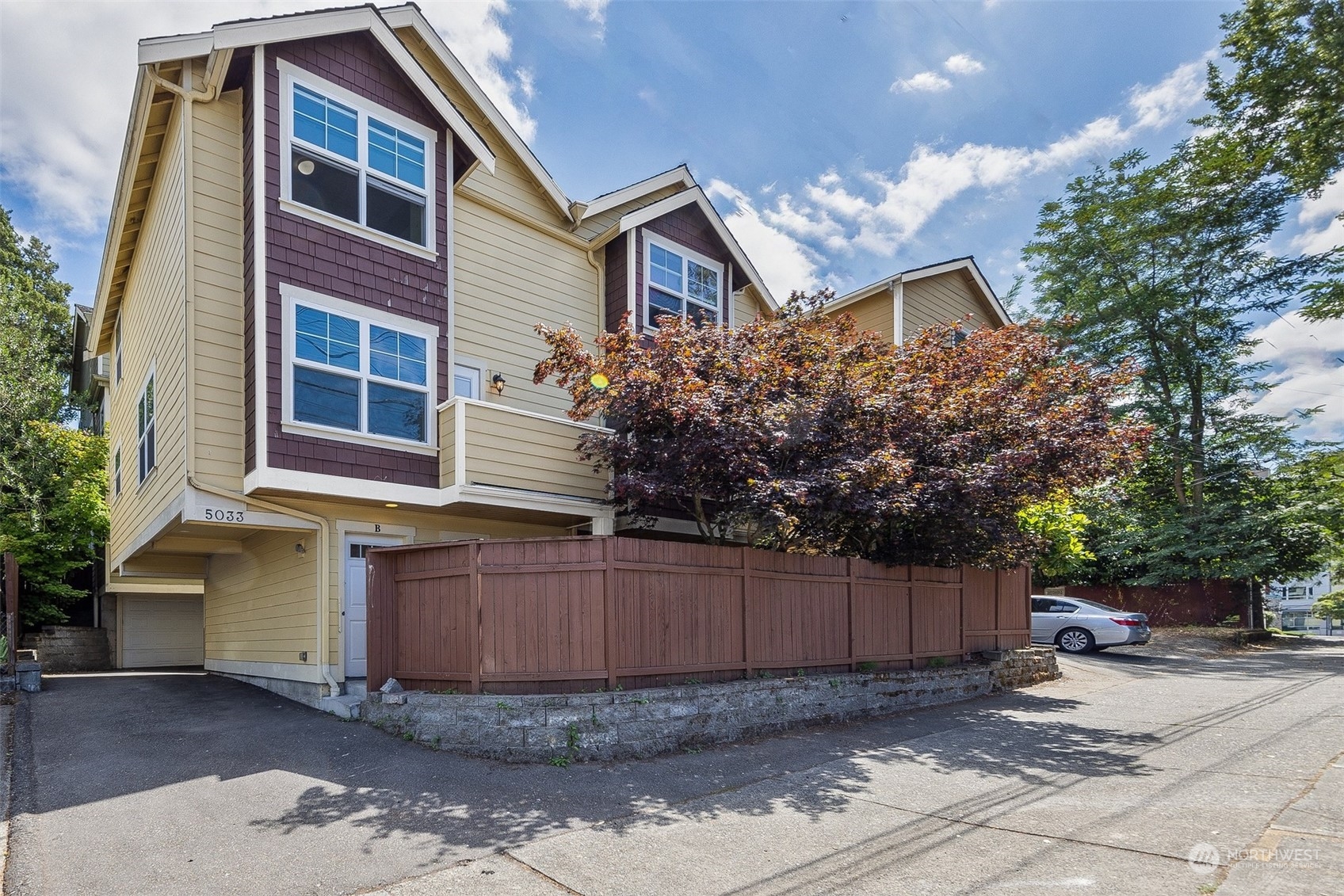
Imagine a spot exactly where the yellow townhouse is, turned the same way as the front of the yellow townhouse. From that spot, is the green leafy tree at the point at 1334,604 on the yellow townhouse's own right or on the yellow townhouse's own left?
on the yellow townhouse's own left

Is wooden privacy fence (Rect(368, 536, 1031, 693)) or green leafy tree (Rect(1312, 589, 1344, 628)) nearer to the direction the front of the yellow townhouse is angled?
the wooden privacy fence

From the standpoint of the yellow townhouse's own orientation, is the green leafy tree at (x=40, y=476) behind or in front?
behind

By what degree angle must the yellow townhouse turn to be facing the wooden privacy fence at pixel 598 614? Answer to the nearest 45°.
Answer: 0° — it already faces it

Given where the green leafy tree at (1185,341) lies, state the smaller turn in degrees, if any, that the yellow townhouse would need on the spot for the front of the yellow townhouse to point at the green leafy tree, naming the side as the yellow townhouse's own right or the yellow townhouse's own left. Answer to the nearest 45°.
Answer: approximately 90° to the yellow townhouse's own left

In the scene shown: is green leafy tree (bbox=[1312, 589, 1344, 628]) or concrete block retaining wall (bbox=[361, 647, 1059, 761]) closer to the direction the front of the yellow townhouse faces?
the concrete block retaining wall

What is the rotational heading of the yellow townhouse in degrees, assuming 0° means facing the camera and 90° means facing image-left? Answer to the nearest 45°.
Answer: approximately 315°

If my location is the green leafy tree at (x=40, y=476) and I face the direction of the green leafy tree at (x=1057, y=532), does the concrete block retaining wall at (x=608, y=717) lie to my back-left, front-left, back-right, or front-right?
front-right
